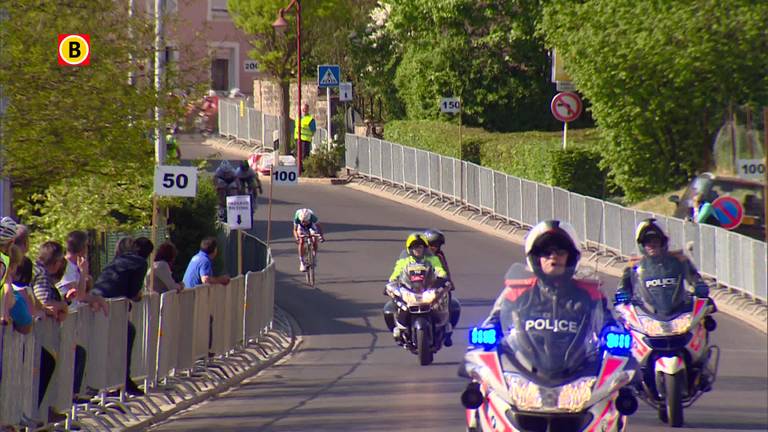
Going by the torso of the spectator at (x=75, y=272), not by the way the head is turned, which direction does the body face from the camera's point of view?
to the viewer's right

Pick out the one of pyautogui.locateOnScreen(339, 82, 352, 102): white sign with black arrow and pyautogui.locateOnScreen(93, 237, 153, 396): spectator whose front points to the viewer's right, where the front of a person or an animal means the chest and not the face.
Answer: the spectator

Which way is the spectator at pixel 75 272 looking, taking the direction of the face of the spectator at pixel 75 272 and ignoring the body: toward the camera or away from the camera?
away from the camera

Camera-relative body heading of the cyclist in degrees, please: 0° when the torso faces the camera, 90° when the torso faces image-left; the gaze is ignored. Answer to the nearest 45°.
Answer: approximately 0°

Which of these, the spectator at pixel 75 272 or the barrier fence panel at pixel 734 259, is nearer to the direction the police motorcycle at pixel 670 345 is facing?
the spectator

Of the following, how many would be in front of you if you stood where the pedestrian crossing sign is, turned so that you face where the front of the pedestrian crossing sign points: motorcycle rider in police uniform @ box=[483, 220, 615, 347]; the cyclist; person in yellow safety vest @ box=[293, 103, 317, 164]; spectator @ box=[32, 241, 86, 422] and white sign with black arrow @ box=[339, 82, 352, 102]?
3

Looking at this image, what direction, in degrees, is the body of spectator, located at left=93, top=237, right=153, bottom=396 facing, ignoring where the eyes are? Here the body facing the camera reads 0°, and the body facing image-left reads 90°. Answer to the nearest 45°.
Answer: approximately 270°

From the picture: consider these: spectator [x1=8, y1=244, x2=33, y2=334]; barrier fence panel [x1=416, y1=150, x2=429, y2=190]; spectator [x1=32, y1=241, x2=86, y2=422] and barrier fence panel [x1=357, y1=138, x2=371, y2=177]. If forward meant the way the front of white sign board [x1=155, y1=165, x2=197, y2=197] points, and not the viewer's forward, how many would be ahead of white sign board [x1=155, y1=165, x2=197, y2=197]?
2

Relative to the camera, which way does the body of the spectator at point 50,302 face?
to the viewer's right
